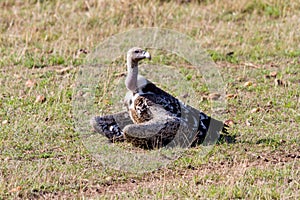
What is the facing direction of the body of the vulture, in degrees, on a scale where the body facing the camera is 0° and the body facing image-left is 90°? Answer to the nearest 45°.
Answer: approximately 45°
